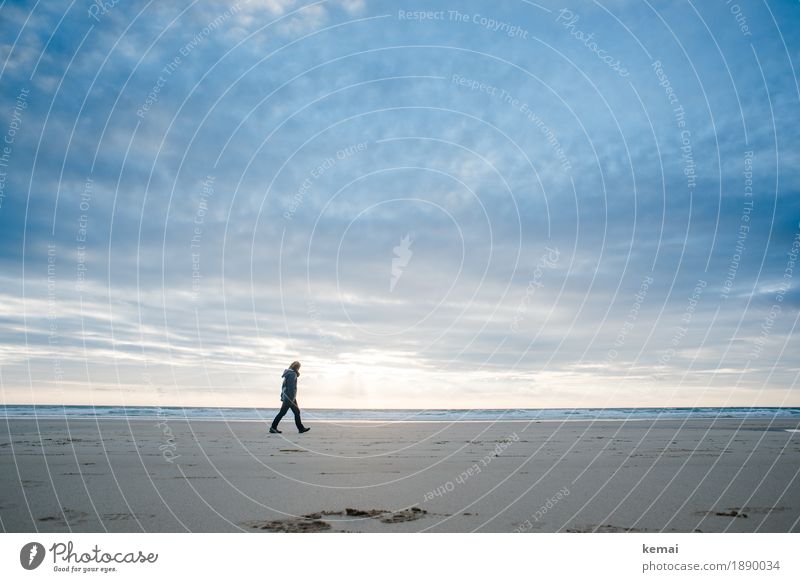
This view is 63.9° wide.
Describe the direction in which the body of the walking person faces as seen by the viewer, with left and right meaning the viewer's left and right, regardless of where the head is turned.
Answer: facing to the right of the viewer
